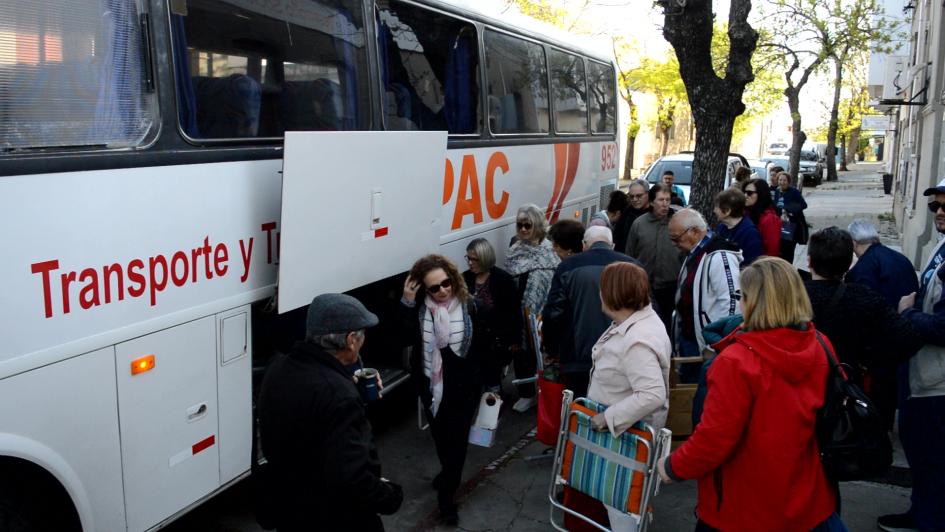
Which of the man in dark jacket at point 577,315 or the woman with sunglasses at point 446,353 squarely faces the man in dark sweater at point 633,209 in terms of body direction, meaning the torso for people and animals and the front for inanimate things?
the man in dark jacket at point 577,315

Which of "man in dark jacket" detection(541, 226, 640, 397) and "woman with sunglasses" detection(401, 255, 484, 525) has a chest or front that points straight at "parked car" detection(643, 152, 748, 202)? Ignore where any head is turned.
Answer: the man in dark jacket

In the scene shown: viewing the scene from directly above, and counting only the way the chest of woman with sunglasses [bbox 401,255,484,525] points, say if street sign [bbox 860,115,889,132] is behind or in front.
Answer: behind

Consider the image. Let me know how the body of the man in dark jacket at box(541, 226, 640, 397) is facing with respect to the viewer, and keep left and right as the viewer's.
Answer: facing away from the viewer

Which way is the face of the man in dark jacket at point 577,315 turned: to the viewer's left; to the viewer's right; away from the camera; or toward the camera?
away from the camera

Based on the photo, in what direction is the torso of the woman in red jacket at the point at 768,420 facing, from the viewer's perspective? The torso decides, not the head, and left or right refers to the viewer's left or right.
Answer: facing away from the viewer and to the left of the viewer

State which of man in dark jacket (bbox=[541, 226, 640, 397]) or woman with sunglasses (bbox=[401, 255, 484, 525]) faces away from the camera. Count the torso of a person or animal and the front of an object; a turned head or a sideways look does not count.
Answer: the man in dark jacket

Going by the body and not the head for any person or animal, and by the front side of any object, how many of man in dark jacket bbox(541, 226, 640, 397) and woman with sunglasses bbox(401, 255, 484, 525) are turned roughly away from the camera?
1
